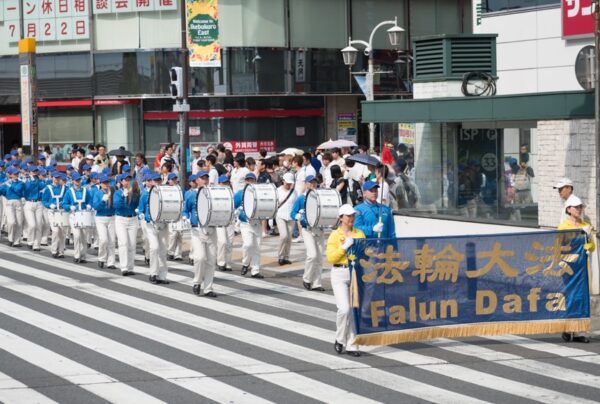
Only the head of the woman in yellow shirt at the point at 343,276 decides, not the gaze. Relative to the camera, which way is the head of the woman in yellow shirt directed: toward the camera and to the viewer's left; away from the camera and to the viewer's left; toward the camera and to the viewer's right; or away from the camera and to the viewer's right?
toward the camera and to the viewer's right

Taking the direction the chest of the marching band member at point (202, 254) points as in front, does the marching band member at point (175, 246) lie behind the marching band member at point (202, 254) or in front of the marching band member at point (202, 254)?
behind

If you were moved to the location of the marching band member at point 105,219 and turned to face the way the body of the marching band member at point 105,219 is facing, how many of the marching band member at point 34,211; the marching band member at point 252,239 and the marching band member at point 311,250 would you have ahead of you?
2

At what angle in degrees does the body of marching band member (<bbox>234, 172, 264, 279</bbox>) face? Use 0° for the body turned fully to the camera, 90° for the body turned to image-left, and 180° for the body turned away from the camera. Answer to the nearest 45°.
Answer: approximately 315°

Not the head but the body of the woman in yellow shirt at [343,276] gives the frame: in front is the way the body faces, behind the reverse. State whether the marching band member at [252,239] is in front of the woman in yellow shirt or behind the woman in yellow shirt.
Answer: behind

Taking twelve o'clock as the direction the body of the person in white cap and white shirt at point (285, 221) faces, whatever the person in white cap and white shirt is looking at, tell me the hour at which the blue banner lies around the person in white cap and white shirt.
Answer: The blue banner is roughly at 1 o'clock from the person in white cap and white shirt.

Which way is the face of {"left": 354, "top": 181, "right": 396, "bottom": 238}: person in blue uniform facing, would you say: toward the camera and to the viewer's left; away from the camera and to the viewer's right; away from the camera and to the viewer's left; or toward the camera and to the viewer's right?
toward the camera and to the viewer's right

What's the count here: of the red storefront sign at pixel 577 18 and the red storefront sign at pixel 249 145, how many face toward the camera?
2
